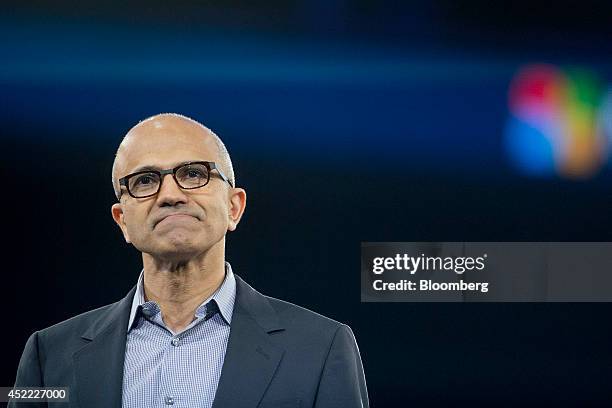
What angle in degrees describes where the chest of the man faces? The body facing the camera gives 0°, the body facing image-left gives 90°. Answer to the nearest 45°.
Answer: approximately 0°
